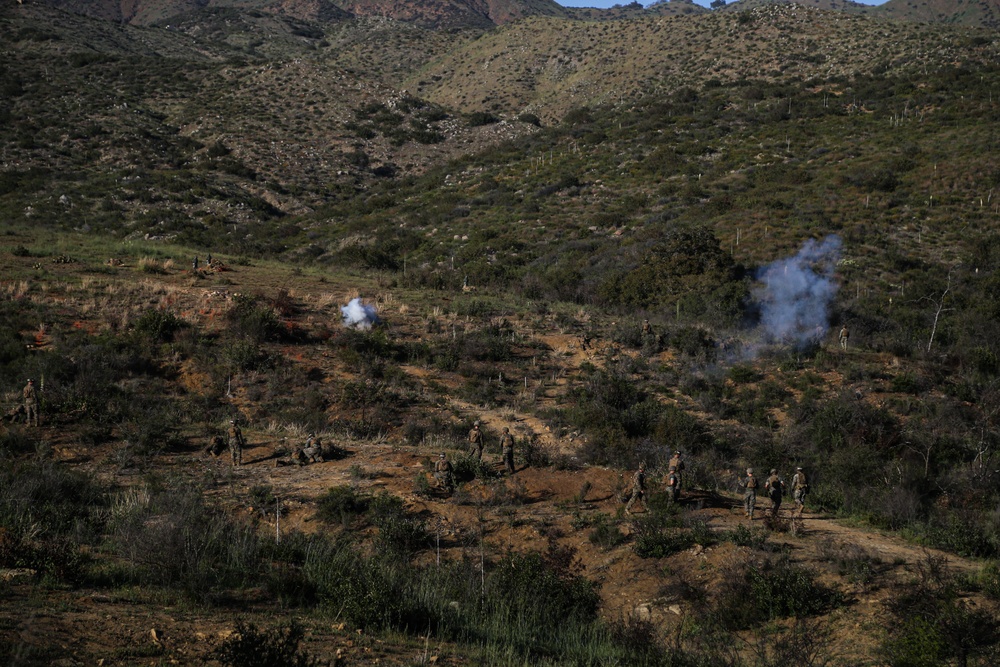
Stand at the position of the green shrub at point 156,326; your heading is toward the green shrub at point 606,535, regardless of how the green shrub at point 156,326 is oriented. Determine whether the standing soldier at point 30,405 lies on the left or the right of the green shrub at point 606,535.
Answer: right

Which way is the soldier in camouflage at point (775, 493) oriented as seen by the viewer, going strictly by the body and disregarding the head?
away from the camera

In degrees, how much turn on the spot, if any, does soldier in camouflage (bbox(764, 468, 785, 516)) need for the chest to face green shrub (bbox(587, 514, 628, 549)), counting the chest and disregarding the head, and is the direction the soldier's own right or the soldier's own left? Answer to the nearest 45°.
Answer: approximately 135° to the soldier's own left

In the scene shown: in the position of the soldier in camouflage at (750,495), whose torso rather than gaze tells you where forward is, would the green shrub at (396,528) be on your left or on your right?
on your left

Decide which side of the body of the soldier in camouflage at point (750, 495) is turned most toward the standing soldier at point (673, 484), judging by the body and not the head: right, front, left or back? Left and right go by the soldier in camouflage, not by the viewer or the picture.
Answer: left

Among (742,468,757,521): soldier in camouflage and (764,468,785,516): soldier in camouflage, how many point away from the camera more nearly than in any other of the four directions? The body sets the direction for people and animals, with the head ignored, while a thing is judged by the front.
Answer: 2

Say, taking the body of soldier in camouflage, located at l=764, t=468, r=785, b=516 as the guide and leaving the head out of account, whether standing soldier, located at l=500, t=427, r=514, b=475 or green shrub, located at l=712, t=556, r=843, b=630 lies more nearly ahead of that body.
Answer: the standing soldier

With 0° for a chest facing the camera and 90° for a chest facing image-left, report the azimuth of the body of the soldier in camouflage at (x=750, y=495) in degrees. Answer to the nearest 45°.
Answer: approximately 180°

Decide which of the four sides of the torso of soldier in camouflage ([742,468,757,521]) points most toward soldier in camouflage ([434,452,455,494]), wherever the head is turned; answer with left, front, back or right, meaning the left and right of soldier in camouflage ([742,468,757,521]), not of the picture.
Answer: left
